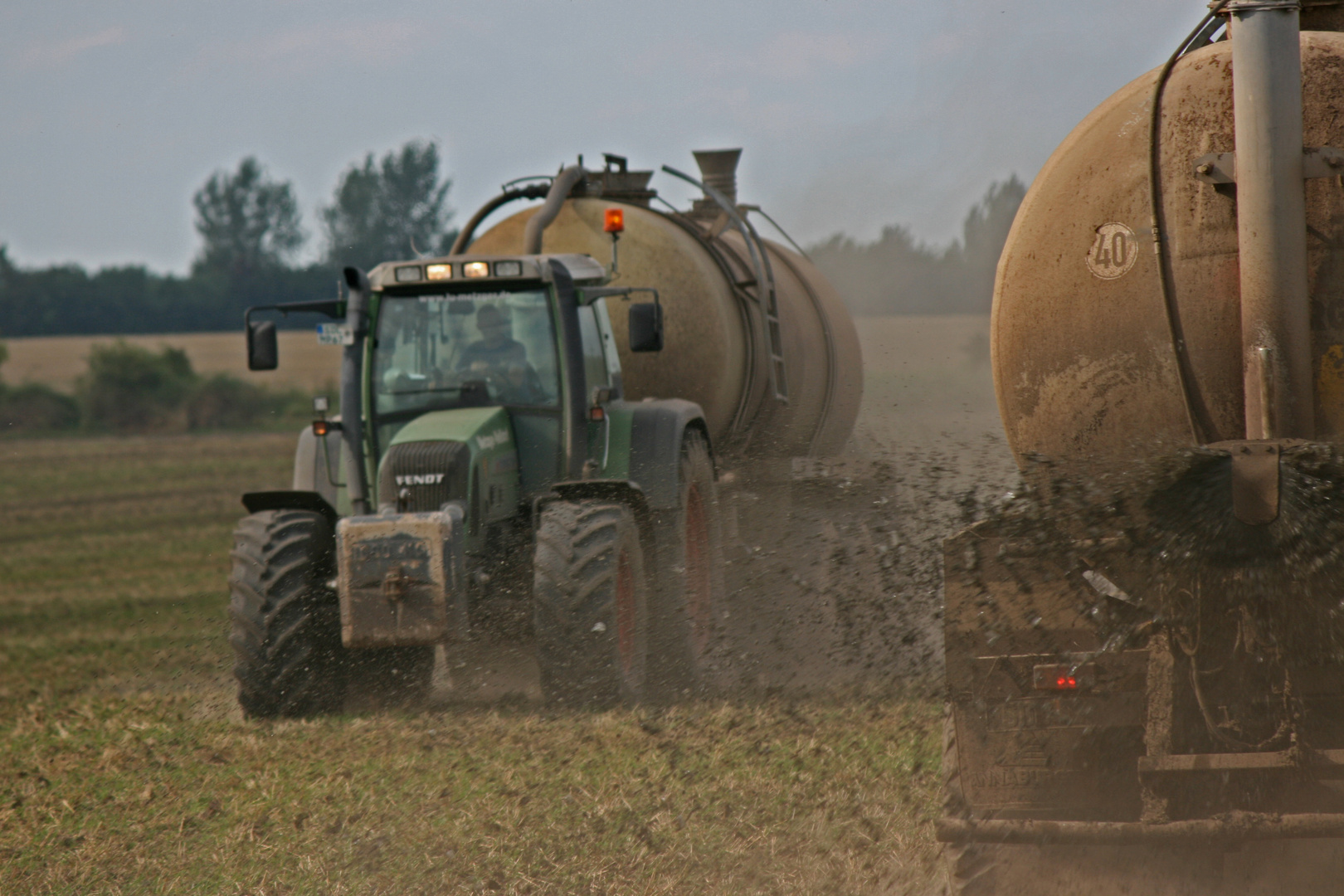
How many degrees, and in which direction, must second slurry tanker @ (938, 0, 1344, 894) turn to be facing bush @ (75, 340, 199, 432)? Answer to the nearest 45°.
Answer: approximately 45° to its left

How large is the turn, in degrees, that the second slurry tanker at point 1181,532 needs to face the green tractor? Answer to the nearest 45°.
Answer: approximately 45° to its left

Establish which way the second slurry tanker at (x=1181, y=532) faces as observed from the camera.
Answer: facing away from the viewer
